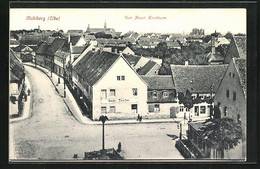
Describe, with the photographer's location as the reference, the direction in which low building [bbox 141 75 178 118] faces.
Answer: facing the viewer

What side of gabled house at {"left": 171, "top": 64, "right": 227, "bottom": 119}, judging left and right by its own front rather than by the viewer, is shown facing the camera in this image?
front

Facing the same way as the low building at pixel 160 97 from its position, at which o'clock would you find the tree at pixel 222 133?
The tree is roughly at 11 o'clock from the low building.

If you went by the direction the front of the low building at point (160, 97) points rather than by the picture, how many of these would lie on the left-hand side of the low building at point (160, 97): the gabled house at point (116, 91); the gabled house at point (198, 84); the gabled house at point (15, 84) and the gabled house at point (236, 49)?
2

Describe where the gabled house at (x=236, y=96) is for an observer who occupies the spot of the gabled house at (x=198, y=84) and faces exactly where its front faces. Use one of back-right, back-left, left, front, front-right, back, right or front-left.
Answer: left

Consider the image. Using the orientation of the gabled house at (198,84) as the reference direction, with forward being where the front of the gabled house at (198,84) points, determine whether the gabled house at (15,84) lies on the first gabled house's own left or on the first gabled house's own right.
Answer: on the first gabled house's own right

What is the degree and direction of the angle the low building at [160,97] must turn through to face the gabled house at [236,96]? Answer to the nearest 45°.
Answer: approximately 90° to its left

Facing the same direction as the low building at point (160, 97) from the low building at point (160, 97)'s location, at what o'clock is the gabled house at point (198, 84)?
The gabled house is roughly at 9 o'clock from the low building.

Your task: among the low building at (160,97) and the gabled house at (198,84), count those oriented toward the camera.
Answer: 2

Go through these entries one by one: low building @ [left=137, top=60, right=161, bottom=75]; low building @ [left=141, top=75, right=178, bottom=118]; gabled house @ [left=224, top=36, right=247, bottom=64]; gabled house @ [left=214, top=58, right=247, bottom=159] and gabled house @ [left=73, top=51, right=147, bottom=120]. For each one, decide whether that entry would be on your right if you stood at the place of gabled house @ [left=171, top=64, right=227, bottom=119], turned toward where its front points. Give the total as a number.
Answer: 3

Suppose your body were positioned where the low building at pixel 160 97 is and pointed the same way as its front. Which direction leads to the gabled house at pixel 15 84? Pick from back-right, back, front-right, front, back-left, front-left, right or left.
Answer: right

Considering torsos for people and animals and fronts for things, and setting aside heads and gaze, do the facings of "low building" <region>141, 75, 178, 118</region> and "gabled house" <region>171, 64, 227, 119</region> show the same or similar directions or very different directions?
same or similar directions
